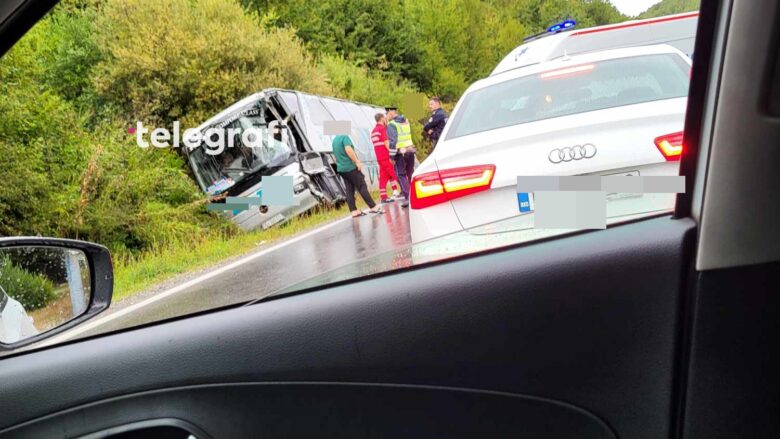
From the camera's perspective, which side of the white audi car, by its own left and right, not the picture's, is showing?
back

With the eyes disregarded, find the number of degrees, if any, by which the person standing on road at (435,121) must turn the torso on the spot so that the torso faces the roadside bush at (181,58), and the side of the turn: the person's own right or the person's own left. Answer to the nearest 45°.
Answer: approximately 90° to the person's own right

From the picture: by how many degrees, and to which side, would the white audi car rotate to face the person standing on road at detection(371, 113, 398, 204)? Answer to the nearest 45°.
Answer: approximately 45° to its left

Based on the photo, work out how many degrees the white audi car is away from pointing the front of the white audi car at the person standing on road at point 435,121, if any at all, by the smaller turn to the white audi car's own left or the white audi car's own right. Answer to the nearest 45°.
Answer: approximately 45° to the white audi car's own left

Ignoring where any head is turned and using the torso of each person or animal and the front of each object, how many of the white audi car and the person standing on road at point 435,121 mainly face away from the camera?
1

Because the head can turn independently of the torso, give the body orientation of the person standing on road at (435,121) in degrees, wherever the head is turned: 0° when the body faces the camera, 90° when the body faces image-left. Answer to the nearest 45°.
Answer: approximately 45°

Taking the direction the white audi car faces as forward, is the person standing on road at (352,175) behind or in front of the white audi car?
in front

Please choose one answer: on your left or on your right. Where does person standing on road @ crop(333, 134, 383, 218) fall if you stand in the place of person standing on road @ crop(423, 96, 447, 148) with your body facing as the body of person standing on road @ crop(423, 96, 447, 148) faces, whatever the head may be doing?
on your right

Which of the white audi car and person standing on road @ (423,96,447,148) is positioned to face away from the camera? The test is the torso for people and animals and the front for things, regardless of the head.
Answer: the white audi car

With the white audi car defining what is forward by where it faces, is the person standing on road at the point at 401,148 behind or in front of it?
in front

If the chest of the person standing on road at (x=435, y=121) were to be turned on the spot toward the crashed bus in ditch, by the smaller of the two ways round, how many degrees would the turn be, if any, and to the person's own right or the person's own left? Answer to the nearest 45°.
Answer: approximately 90° to the person's own right
